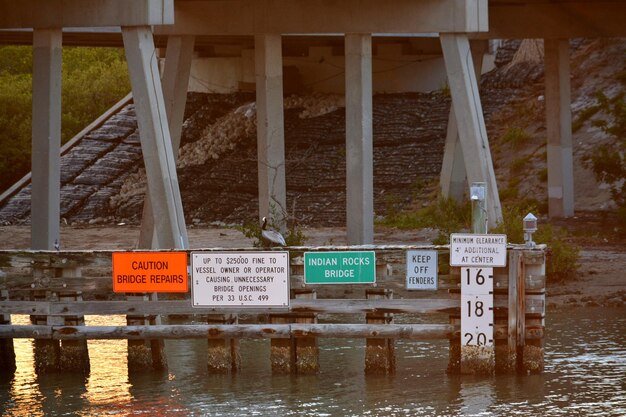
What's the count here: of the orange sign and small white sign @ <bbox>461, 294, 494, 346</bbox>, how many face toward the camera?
2

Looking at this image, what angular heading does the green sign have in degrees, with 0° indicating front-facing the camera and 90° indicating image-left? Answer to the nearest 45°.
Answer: approximately 0°

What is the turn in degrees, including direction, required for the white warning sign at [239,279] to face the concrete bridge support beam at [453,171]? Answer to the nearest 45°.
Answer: approximately 180°

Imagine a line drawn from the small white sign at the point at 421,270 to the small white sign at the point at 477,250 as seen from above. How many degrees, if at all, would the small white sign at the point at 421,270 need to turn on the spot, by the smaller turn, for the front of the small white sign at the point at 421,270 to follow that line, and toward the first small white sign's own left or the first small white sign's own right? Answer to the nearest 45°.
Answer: approximately 90° to the first small white sign's own left

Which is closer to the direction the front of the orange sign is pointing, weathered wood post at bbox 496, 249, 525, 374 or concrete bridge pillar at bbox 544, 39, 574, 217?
the weathered wood post

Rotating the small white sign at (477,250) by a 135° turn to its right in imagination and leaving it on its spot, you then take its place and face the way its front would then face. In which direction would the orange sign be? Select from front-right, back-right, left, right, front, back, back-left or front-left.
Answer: front-left

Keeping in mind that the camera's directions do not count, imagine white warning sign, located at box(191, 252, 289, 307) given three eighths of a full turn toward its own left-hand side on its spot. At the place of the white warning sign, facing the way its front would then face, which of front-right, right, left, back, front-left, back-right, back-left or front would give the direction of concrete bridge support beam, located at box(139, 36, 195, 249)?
front-left

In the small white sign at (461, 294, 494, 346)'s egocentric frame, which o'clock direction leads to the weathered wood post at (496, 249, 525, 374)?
The weathered wood post is roughly at 9 o'clock from the small white sign.

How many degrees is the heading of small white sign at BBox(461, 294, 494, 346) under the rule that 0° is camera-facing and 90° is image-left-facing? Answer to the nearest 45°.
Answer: approximately 0°
